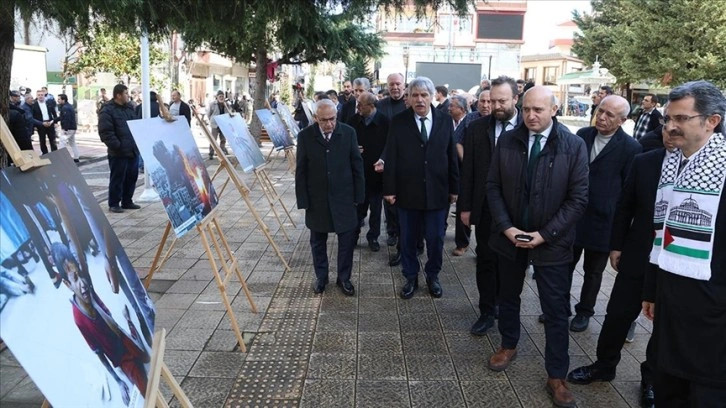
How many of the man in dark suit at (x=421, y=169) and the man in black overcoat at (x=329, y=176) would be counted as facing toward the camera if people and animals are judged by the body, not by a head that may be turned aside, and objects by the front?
2

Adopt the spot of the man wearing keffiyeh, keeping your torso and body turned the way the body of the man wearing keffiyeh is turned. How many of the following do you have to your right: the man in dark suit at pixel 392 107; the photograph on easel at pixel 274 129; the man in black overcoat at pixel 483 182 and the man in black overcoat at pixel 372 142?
4

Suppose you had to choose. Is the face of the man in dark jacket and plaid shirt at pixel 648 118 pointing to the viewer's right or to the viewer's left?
to the viewer's left

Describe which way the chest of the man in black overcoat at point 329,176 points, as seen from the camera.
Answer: toward the camera

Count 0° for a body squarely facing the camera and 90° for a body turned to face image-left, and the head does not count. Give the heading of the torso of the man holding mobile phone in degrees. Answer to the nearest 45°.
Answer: approximately 45°

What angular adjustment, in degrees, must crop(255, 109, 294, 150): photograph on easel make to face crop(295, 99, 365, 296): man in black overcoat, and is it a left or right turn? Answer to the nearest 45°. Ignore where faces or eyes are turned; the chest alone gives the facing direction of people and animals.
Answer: approximately 45° to its right

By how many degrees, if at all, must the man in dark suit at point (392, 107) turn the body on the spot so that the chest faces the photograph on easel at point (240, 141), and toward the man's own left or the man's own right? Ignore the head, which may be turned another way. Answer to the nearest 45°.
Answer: approximately 90° to the man's own right

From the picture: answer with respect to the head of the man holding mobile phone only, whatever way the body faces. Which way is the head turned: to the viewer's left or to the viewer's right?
to the viewer's left

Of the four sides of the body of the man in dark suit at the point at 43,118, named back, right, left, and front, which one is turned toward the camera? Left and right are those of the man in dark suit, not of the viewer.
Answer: front

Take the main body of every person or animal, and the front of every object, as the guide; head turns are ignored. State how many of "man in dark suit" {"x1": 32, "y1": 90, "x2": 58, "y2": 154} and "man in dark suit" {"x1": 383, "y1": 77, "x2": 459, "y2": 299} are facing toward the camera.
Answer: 2

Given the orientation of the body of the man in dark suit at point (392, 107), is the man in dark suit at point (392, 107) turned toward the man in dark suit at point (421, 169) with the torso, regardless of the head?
yes

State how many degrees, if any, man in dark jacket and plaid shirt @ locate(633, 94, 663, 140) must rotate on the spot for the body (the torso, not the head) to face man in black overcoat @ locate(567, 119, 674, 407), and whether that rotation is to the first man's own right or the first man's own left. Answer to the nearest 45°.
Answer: approximately 45° to the first man's own left

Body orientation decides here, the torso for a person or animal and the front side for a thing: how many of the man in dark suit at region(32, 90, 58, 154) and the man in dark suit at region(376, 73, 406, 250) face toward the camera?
2

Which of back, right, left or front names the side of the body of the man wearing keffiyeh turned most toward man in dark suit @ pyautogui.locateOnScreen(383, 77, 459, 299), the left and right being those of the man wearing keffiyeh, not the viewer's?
right

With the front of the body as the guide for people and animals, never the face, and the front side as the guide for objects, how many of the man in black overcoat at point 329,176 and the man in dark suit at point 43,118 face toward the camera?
2

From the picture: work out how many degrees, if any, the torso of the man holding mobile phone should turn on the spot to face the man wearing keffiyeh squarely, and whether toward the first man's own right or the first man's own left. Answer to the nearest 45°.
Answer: approximately 90° to the first man's own left

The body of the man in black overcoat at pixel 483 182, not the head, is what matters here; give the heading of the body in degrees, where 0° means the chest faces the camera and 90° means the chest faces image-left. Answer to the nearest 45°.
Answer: approximately 45°

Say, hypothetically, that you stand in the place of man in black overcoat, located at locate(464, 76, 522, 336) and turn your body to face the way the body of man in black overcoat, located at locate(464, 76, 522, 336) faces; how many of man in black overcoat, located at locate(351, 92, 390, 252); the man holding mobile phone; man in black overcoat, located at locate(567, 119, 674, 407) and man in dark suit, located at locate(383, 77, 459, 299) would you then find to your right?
2

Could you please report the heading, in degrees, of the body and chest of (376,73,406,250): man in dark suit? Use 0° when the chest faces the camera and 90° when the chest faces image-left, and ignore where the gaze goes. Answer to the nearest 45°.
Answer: approximately 0°

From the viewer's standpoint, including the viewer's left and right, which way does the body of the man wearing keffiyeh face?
facing the viewer and to the left of the viewer

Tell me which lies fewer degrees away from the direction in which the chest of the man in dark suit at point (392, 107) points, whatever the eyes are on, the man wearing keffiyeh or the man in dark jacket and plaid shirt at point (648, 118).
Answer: the man wearing keffiyeh
